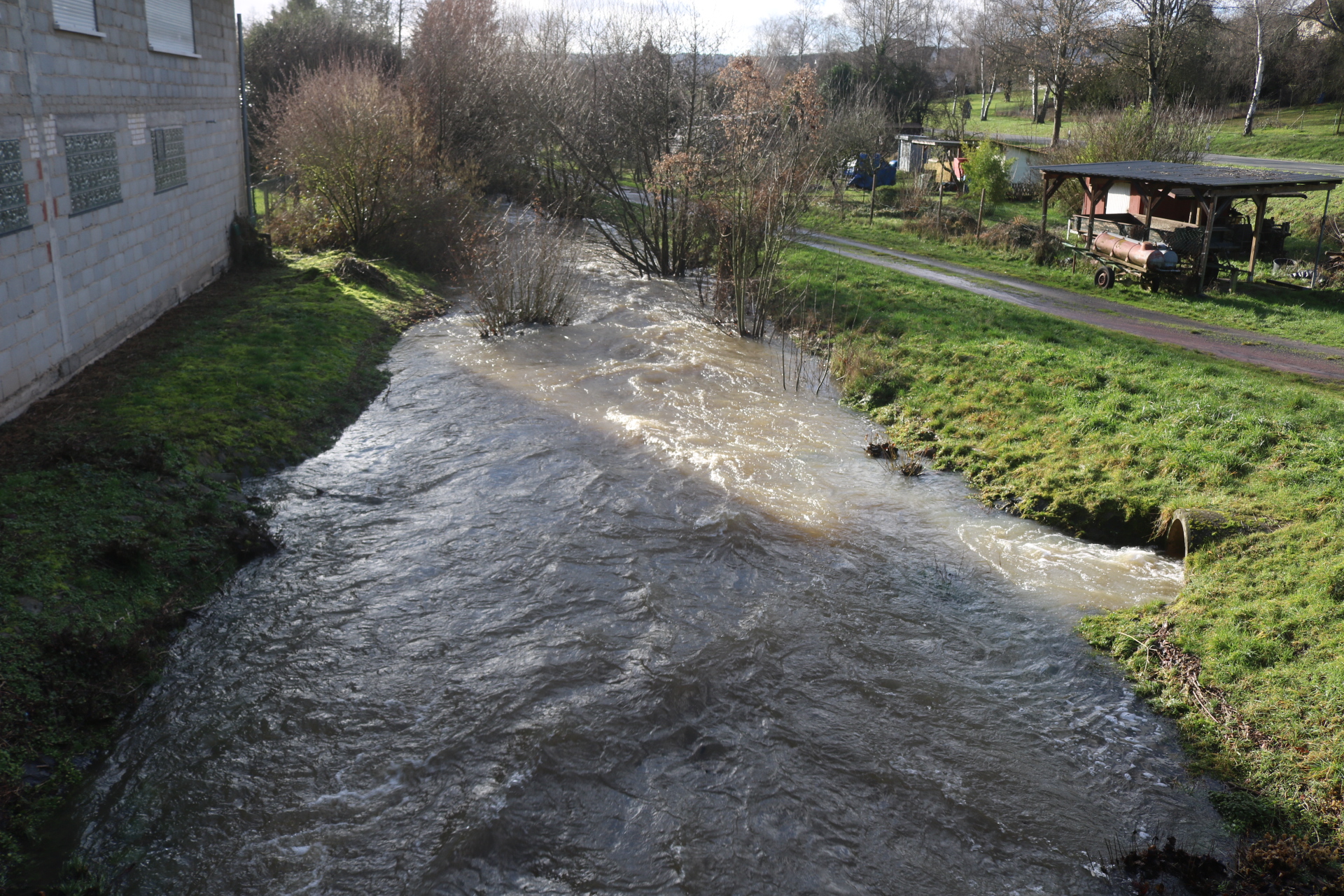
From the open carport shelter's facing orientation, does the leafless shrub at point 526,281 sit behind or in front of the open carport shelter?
in front

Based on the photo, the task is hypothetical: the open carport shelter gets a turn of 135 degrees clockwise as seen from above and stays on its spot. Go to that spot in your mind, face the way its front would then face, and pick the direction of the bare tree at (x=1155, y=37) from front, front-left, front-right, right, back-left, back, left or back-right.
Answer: front

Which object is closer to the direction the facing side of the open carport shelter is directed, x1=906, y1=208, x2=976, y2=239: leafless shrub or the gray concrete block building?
the gray concrete block building

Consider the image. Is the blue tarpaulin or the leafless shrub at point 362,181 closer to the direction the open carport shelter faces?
the leafless shrub

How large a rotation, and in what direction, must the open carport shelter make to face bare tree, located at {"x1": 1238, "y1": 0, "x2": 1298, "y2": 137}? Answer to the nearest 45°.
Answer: approximately 135° to its right

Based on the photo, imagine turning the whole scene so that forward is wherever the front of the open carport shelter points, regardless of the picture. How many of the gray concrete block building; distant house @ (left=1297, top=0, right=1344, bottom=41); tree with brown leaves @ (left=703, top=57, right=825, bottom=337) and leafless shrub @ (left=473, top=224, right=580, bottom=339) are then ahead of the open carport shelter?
3

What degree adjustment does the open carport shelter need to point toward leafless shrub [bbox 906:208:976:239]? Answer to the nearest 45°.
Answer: approximately 90° to its right

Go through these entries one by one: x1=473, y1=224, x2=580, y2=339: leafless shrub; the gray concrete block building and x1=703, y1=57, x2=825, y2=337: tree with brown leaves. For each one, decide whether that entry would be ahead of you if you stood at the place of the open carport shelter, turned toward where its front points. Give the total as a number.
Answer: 3

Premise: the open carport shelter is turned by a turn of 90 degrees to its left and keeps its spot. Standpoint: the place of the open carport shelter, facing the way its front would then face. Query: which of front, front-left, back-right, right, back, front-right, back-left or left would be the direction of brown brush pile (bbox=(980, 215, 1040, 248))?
back

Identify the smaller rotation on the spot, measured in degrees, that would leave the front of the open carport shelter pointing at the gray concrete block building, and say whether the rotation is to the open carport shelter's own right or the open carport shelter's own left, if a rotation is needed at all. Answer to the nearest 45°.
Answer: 0° — it already faces it

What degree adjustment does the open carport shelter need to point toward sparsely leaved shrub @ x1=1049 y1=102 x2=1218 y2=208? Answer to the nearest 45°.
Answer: approximately 135° to its right

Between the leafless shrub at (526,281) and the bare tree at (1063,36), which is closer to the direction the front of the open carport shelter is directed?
the leafless shrub

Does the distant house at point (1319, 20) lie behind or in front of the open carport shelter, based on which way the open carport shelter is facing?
behind

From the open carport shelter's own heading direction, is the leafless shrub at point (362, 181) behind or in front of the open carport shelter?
in front
